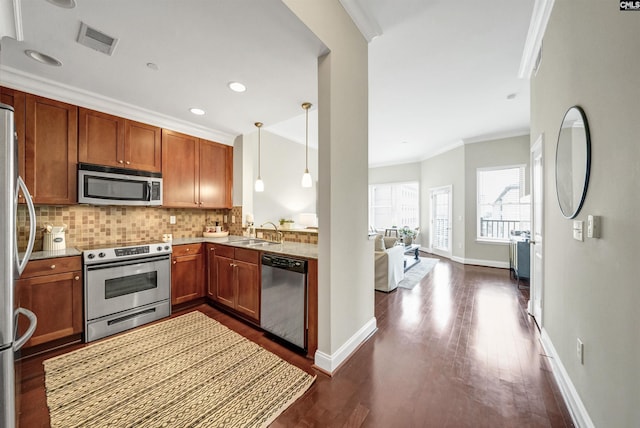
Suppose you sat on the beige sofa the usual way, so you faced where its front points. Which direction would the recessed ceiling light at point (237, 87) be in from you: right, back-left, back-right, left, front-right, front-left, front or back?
back

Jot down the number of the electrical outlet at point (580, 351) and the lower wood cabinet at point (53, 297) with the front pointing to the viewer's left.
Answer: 1

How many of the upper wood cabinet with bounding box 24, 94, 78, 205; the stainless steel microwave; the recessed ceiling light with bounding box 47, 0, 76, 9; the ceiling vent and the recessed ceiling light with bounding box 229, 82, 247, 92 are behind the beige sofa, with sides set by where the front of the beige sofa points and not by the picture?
5

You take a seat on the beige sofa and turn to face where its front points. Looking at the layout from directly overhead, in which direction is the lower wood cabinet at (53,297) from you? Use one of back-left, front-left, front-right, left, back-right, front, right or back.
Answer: back

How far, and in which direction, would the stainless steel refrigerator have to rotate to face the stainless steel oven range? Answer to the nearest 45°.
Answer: approximately 45° to its left

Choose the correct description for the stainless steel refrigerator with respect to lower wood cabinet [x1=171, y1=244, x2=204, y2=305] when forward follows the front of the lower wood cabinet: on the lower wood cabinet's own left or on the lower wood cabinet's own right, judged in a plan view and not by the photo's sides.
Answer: on the lower wood cabinet's own right

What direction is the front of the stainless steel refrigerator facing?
to the viewer's right

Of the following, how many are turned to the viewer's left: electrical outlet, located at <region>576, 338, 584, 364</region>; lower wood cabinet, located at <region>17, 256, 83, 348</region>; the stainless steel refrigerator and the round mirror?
2

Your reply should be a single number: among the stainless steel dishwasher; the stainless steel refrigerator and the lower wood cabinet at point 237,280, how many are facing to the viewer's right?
1

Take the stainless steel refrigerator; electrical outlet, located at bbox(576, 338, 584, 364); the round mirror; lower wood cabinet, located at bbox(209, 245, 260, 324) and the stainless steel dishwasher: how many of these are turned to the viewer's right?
1

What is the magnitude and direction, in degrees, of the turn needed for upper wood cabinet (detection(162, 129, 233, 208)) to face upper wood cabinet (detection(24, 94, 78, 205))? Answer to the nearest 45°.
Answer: approximately 90° to its right

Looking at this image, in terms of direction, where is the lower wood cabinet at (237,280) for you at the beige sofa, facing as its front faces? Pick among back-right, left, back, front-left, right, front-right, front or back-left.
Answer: back

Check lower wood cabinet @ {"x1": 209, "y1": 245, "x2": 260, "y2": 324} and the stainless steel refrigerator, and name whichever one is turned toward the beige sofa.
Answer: the stainless steel refrigerator

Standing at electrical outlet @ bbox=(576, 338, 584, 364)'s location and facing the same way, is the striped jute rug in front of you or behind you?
in front

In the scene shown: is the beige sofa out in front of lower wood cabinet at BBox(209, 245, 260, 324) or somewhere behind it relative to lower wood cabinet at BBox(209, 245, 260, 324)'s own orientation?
behind

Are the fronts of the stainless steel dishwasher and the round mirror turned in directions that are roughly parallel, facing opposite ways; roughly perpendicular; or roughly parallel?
roughly perpendicular

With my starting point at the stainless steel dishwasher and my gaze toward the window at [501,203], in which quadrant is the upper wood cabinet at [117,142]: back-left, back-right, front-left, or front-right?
back-left

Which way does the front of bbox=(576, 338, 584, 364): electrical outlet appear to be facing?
to the viewer's left

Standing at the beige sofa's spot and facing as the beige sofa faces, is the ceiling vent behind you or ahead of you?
behind

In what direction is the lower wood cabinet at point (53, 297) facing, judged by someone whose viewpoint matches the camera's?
facing the viewer and to the right of the viewer

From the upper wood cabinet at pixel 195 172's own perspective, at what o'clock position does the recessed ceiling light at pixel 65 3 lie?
The recessed ceiling light is roughly at 2 o'clock from the upper wood cabinet.

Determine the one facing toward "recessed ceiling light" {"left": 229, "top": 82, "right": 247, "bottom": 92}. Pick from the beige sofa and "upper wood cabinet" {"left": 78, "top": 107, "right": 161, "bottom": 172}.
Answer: the upper wood cabinet
